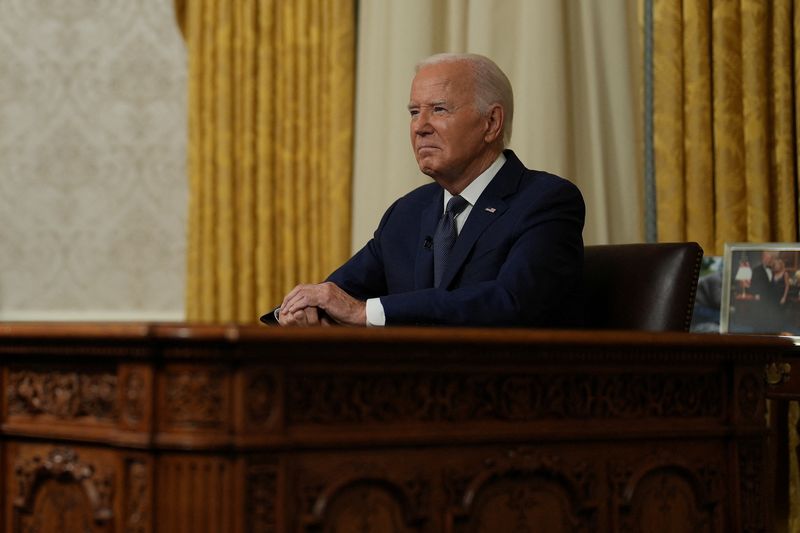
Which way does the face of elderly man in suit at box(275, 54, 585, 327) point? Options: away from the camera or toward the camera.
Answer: toward the camera

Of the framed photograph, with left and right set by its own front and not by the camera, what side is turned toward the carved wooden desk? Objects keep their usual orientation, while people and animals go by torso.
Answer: front

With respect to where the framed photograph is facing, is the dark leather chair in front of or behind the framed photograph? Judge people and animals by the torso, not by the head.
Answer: in front

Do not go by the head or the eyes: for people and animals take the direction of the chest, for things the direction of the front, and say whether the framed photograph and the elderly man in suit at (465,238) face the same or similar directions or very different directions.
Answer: same or similar directions

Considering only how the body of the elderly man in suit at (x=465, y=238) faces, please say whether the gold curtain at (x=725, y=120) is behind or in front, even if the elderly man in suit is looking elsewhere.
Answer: behind

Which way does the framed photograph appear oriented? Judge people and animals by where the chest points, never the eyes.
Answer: toward the camera

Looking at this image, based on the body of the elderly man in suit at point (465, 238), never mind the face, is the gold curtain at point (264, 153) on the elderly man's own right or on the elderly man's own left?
on the elderly man's own right

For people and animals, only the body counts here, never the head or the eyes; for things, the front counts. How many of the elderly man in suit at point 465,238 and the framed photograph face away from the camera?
0

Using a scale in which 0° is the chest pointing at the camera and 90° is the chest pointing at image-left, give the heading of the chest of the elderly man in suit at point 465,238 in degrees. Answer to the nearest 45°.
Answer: approximately 45°
